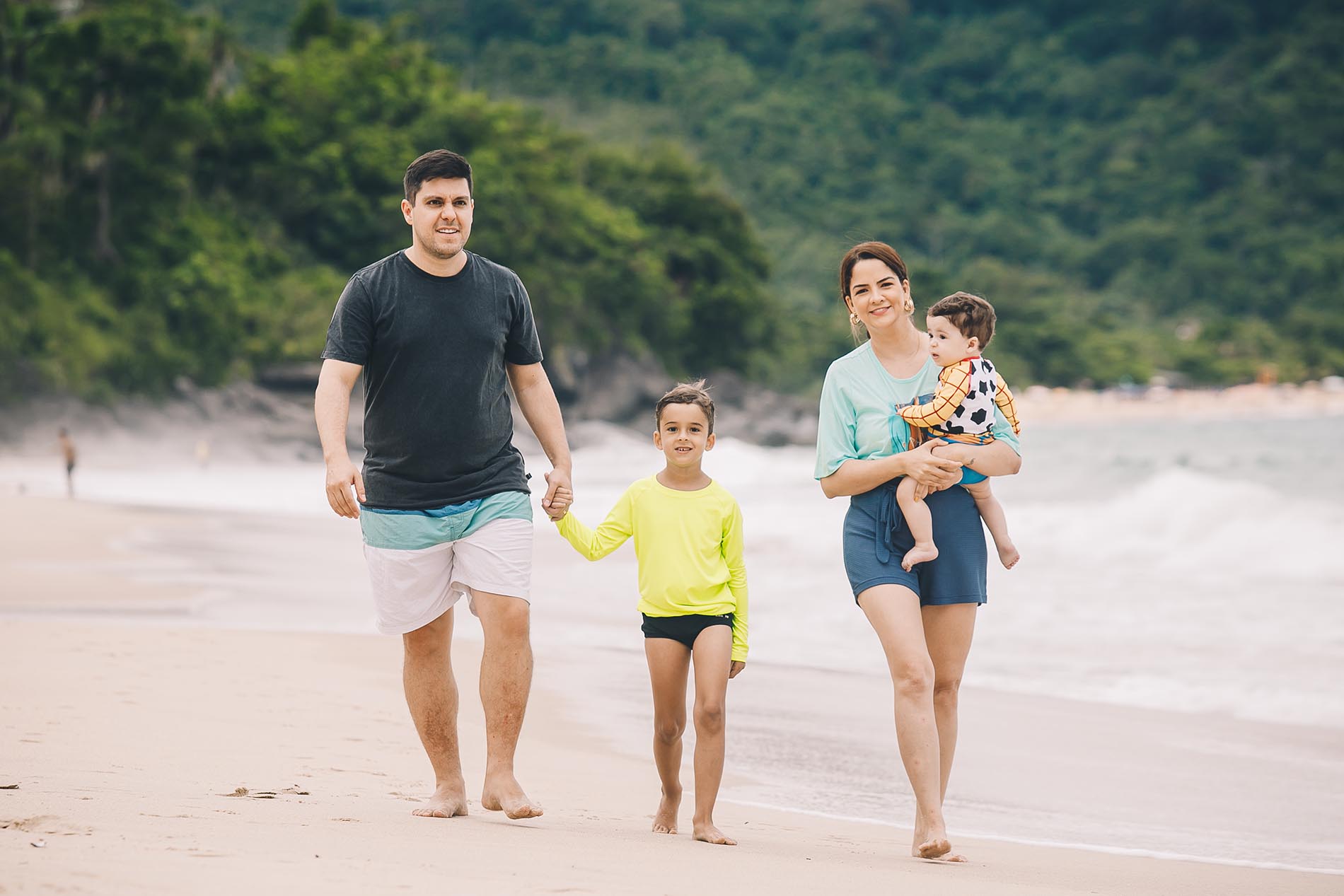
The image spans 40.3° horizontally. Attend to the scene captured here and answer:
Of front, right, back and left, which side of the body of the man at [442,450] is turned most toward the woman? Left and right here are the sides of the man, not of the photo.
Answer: left

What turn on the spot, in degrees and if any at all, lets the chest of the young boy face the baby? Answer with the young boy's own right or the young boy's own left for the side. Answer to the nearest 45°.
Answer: approximately 90° to the young boy's own left

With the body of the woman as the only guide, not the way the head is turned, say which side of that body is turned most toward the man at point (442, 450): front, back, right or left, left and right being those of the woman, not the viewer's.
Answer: right

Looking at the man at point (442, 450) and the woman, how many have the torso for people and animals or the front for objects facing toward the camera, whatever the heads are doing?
2

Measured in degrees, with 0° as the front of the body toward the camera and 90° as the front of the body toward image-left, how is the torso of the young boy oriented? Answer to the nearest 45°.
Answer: approximately 0°

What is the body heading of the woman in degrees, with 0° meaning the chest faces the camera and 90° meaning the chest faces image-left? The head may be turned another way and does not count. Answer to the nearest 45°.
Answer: approximately 0°
